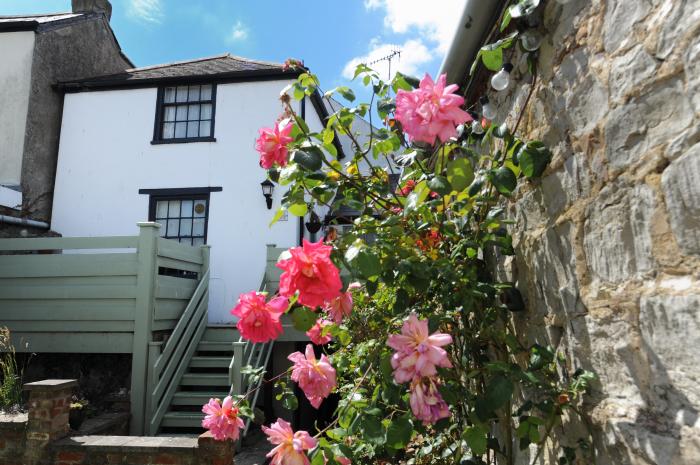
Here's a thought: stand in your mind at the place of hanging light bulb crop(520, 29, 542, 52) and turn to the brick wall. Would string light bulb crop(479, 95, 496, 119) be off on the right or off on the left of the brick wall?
right

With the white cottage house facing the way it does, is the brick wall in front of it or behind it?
in front

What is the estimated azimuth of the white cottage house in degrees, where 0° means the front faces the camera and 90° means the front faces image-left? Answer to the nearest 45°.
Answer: approximately 0°

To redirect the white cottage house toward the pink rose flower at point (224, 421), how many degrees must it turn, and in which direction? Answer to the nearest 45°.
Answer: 0° — it already faces it

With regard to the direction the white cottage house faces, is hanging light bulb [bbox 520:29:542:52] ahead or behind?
ahead

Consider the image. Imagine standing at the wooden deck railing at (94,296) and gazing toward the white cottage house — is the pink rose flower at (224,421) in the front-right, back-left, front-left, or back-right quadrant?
back-right

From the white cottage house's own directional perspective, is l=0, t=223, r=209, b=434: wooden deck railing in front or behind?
in front

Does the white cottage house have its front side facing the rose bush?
yes
